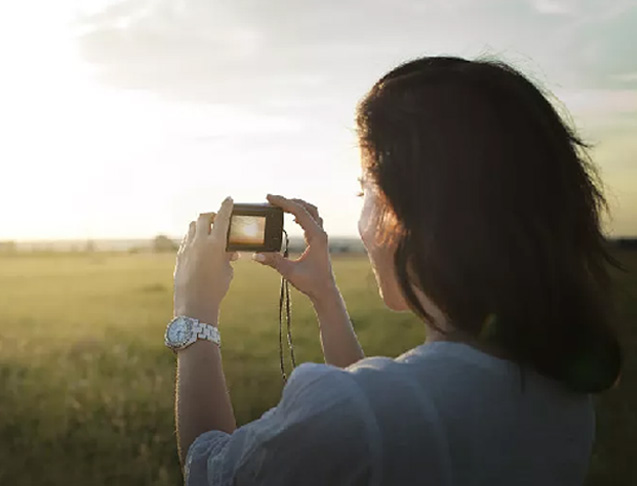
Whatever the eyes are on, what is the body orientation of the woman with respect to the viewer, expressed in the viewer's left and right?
facing away from the viewer and to the left of the viewer

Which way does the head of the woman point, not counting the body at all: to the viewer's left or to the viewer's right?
to the viewer's left
